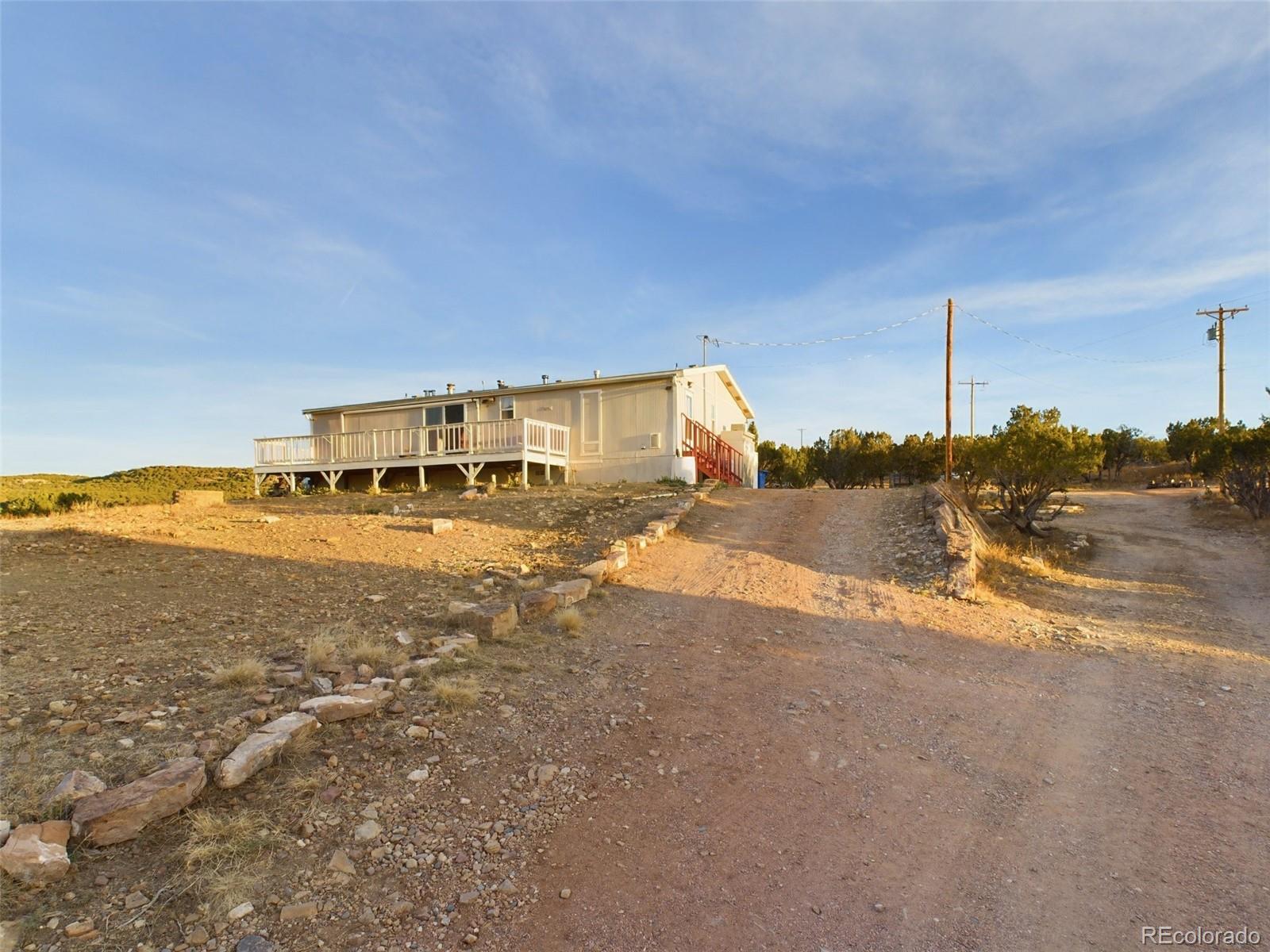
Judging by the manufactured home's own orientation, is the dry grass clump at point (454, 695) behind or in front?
in front

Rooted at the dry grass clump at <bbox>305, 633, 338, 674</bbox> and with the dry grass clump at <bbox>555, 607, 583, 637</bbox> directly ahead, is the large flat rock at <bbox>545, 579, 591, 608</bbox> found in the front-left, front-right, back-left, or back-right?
front-left

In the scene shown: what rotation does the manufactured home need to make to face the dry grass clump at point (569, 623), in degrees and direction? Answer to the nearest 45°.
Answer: approximately 45° to its left

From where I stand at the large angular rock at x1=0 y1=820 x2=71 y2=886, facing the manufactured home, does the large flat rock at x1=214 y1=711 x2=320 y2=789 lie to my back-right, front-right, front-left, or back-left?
front-right

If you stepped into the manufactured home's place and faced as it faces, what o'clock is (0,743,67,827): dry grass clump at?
The dry grass clump is roughly at 11 o'clock from the manufactured home.

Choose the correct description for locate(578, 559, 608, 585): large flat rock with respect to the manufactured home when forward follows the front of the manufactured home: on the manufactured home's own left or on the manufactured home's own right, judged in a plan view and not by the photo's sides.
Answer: on the manufactured home's own left

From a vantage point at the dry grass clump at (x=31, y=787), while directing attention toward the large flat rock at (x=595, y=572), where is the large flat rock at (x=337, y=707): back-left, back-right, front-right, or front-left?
front-right

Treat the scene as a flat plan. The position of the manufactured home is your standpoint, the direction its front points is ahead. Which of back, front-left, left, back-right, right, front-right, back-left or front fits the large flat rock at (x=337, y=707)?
front-left

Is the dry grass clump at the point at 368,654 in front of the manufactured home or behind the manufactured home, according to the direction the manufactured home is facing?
in front

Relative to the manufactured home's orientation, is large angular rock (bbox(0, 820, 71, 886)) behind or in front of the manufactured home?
in front

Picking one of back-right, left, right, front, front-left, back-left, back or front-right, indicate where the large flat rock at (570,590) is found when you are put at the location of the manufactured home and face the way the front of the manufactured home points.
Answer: front-left

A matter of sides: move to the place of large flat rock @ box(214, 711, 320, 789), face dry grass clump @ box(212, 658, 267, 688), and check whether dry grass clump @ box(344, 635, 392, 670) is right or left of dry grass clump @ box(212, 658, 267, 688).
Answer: right

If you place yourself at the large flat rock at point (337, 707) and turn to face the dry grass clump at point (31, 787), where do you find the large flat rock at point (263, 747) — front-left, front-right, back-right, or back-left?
front-left

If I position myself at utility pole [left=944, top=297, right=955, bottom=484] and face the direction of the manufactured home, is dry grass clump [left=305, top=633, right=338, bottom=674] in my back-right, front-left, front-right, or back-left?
front-left

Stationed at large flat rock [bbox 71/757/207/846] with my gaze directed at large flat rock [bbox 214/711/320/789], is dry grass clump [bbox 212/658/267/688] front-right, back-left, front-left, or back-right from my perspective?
front-left

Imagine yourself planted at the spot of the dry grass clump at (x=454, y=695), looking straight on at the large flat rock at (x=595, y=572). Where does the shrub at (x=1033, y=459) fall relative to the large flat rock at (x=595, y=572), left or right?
right

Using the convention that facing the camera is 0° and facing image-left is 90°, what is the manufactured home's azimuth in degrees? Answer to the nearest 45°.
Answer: approximately 45°
